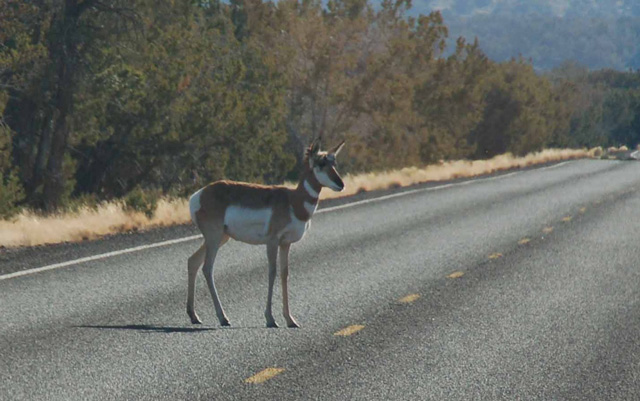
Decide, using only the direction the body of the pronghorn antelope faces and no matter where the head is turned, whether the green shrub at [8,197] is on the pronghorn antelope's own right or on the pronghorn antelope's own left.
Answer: on the pronghorn antelope's own left

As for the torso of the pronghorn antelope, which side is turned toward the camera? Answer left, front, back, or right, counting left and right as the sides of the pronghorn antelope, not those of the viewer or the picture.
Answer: right
